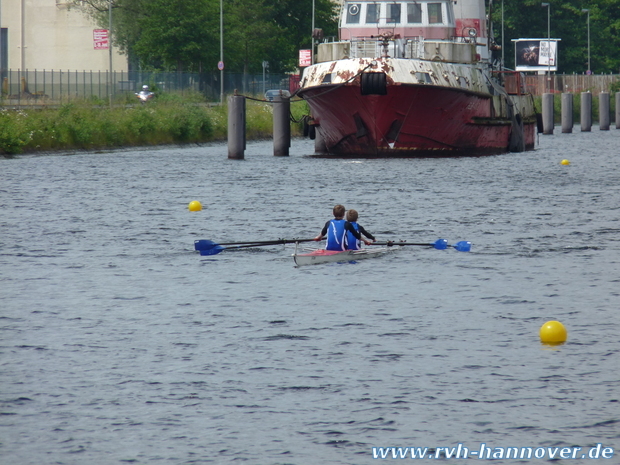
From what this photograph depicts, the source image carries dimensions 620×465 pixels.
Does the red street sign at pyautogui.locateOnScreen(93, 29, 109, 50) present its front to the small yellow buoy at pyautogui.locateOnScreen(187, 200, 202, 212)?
yes

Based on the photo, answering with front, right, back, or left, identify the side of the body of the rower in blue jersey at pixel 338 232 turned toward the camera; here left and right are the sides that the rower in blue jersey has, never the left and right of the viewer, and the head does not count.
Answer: back

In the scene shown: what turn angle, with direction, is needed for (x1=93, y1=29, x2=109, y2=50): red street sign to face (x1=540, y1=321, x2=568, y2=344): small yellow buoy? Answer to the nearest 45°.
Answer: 0° — it already faces it

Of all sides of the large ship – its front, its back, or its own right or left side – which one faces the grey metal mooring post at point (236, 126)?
front

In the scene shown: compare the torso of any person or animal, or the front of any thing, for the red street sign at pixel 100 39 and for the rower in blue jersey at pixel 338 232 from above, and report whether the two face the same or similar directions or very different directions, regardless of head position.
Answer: very different directions

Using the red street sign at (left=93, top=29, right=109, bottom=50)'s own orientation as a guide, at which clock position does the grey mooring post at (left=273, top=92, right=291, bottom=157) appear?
The grey mooring post is roughly at 11 o'clock from the red street sign.

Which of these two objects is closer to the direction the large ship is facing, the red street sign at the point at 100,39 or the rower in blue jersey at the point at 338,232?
the rower in blue jersey

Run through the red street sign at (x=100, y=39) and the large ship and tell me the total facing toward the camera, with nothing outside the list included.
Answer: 2
